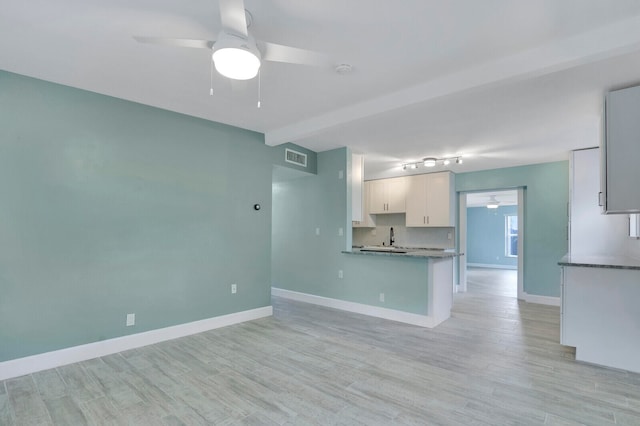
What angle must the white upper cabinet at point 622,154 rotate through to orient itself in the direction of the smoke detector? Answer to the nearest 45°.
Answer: approximately 45° to its left

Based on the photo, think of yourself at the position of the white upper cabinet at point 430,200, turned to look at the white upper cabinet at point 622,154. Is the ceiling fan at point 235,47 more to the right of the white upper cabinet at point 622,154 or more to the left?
right

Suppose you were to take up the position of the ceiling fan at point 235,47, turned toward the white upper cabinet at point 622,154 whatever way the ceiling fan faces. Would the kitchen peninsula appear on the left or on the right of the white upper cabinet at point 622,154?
left

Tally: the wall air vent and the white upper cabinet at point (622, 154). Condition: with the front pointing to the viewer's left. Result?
1

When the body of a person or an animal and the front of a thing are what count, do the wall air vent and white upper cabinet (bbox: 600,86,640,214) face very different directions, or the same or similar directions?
very different directions

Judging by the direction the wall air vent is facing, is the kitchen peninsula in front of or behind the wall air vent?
in front

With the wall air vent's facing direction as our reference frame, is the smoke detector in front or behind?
in front

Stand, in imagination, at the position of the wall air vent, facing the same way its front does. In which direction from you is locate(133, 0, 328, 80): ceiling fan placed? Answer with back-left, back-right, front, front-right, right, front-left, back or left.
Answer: front-right

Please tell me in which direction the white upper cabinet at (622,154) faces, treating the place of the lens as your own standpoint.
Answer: facing to the left of the viewer

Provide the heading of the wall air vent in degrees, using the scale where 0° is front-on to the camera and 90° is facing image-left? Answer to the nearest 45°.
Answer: approximately 315°

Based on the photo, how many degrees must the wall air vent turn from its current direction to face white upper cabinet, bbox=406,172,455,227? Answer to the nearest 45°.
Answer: approximately 90° to its left

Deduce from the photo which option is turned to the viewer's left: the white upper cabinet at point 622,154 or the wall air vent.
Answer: the white upper cabinet
